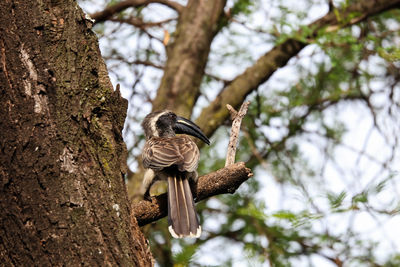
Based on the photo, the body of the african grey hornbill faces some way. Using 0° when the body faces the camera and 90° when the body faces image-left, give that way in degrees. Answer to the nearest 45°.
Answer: approximately 180°
